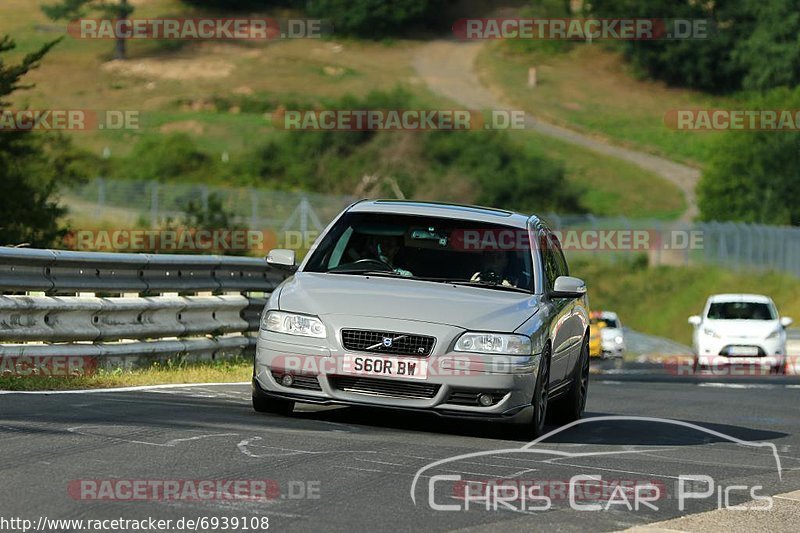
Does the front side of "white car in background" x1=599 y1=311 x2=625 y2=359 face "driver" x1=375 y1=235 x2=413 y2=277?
yes

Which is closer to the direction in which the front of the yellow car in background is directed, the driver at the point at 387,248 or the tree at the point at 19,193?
the driver

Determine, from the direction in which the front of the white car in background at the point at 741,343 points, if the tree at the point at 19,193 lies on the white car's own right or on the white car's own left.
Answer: on the white car's own right

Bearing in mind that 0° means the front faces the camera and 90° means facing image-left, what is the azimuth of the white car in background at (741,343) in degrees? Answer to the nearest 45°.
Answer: approximately 0°

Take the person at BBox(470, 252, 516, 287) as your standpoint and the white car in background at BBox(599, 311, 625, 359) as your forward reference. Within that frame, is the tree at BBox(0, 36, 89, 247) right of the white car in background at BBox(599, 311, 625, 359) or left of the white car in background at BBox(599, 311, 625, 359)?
left

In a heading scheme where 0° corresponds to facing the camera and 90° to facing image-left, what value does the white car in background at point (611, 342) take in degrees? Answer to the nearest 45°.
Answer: approximately 0°

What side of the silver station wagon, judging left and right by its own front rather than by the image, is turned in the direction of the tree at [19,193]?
right

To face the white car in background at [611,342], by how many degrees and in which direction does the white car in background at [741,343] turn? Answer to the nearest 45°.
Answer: approximately 135° to its right

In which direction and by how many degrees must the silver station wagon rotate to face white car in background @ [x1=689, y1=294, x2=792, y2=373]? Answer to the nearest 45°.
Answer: approximately 135° to its right

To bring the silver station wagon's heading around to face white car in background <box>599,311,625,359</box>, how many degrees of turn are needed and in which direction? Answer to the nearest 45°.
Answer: approximately 135° to its right
